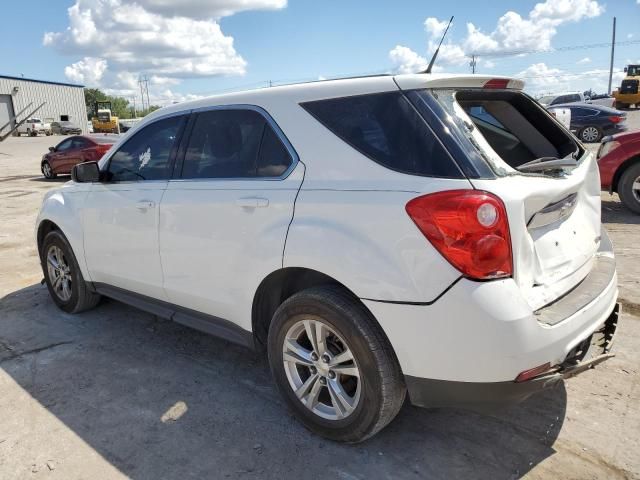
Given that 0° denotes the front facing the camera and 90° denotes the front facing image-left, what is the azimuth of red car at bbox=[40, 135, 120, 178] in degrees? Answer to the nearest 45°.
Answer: approximately 135°

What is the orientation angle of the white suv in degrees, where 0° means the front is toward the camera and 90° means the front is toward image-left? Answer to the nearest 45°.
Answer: approximately 135°

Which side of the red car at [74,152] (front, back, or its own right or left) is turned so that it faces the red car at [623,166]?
back

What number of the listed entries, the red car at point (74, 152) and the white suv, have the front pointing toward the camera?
0

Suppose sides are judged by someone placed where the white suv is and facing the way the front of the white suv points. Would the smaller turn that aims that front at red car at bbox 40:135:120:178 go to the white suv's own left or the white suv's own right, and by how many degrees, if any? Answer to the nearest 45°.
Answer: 0° — it already faces it

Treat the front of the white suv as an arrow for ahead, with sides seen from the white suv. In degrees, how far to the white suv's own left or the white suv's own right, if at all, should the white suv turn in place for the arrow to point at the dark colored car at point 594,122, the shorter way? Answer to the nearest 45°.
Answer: approximately 90° to the white suv's own right

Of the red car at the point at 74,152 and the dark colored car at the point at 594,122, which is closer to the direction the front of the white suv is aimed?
the red car

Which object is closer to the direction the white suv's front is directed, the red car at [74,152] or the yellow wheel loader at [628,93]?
the red car
